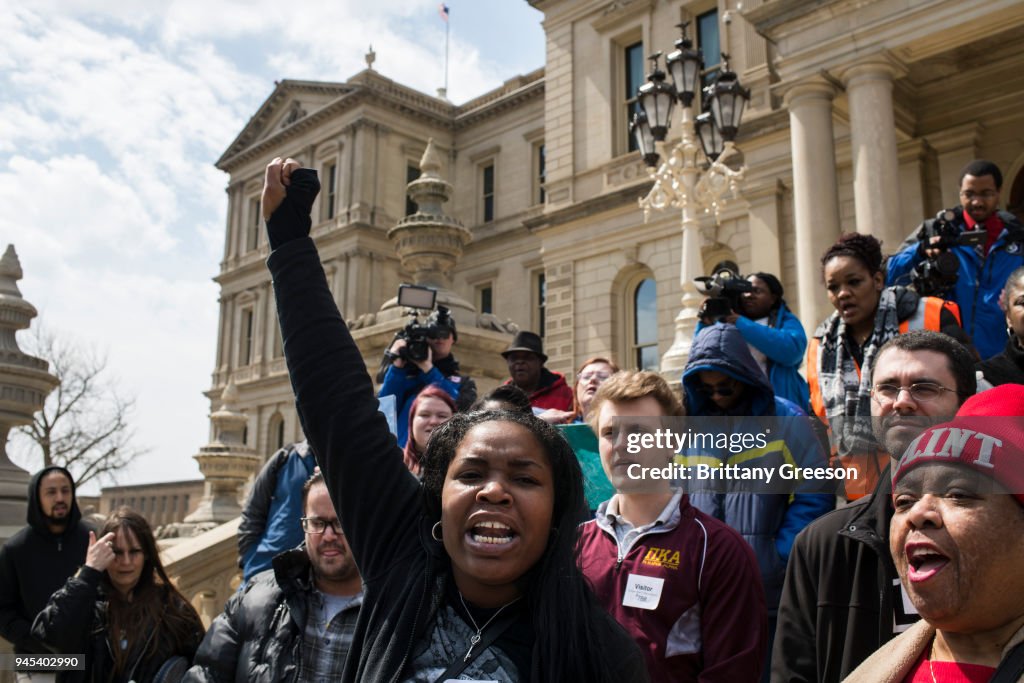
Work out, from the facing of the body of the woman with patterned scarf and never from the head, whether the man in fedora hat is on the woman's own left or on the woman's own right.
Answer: on the woman's own right

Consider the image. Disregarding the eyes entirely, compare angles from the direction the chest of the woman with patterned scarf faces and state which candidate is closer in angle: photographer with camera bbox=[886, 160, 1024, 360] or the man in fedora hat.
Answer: the man in fedora hat

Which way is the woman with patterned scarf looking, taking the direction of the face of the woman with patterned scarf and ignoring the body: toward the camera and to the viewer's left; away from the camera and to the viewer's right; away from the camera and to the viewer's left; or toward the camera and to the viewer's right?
toward the camera and to the viewer's left

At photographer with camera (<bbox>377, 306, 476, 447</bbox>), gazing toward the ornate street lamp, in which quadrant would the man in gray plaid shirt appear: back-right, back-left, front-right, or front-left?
back-right

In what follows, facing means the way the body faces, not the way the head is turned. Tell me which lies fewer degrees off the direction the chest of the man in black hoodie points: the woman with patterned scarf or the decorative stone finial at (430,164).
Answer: the woman with patterned scarf

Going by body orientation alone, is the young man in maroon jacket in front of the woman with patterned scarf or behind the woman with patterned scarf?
in front

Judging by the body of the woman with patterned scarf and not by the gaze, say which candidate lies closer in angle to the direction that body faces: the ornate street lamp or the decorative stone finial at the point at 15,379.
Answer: the decorative stone finial

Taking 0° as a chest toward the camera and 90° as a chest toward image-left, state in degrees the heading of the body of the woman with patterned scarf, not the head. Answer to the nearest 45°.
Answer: approximately 45°

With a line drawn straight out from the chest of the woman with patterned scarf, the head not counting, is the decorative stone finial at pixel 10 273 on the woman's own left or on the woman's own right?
on the woman's own right

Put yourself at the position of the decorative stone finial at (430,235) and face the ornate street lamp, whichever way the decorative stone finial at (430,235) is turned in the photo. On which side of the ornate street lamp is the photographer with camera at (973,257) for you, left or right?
right

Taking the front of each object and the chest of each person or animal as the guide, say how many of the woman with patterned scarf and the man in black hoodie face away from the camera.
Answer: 0

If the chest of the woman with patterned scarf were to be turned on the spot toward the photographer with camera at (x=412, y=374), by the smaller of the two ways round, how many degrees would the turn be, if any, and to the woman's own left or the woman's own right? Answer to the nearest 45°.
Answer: approximately 45° to the woman's own right

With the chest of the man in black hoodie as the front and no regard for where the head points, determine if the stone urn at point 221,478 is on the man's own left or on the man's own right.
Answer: on the man's own left
